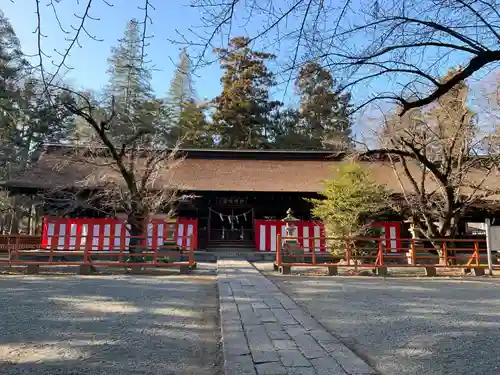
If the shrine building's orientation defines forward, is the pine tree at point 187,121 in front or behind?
behind

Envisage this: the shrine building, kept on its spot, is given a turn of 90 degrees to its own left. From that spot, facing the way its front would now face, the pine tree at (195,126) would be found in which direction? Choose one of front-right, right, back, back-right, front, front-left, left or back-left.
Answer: left

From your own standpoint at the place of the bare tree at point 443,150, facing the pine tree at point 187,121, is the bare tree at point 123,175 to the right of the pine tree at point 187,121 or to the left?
left

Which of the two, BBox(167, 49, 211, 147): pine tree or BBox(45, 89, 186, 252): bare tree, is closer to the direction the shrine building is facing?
the bare tree

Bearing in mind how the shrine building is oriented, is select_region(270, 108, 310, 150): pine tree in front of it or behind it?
behind

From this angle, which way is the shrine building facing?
toward the camera

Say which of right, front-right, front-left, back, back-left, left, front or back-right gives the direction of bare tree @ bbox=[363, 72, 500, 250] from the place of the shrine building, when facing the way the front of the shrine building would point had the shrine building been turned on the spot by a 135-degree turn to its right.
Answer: back
